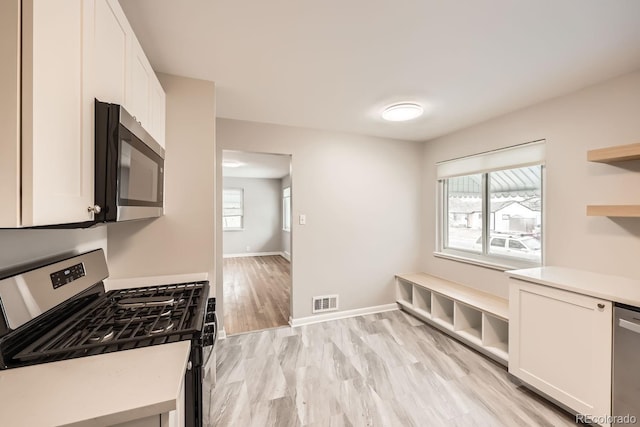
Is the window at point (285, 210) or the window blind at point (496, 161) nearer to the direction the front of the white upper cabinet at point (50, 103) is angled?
the window blind

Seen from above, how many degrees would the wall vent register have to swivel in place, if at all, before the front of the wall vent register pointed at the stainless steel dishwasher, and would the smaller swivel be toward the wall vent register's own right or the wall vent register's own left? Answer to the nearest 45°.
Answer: approximately 45° to the wall vent register's own left

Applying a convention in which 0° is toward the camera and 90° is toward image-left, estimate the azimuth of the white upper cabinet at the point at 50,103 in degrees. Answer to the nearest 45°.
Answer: approximately 315°

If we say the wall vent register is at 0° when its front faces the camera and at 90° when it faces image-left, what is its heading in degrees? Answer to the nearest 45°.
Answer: approximately 0°

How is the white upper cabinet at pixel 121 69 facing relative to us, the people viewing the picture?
facing to the right of the viewer

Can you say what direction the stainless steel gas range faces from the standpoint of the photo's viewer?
facing to the right of the viewer
